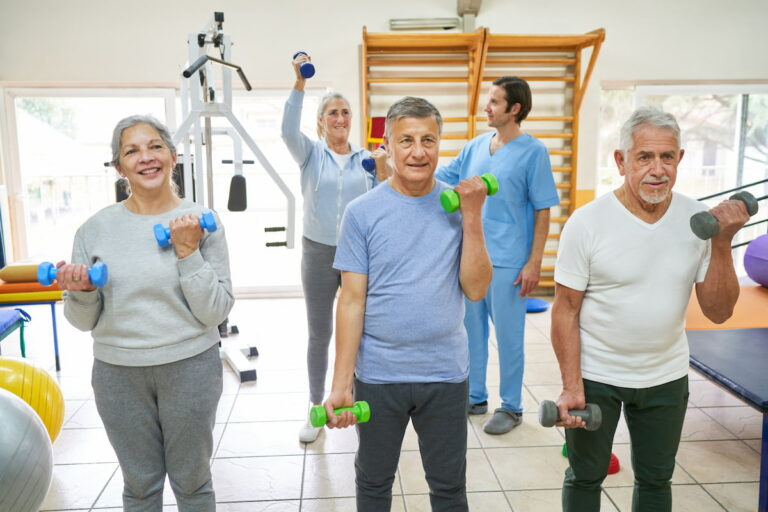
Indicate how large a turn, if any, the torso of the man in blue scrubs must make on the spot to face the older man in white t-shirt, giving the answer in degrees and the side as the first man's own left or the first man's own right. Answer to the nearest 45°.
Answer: approximately 45° to the first man's own left

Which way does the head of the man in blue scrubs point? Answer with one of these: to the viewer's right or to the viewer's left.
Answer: to the viewer's left

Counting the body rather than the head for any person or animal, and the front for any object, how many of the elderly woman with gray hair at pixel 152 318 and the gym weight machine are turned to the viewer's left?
0

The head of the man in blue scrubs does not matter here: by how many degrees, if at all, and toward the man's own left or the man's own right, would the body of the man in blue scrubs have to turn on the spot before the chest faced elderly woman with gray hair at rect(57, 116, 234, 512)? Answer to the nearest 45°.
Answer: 0° — they already face them

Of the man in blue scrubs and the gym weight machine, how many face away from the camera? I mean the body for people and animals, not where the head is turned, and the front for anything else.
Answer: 0

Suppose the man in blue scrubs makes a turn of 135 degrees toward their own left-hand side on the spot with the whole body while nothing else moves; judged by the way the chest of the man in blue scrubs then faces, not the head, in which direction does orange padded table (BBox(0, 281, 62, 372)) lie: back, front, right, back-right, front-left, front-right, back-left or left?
back

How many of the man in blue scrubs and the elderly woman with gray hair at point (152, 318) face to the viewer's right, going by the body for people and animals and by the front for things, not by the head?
0

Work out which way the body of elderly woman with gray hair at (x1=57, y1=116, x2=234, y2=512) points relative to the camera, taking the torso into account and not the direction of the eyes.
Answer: toward the camera

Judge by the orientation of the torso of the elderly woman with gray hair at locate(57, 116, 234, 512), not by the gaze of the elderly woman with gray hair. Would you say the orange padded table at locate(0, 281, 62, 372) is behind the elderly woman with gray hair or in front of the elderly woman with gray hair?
behind

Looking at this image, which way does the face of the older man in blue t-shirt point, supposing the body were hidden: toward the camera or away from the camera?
toward the camera

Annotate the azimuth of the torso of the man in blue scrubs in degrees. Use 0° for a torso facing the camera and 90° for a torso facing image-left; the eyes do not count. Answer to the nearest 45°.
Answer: approximately 45°

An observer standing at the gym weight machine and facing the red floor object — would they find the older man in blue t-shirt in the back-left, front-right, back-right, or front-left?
front-right

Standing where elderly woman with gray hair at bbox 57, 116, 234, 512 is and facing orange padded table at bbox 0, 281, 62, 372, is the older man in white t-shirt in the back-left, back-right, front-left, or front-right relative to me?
back-right

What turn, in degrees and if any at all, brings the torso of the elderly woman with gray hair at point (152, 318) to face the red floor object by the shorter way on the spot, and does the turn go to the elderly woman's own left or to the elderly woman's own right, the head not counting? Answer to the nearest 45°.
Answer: approximately 90° to the elderly woman's own left
